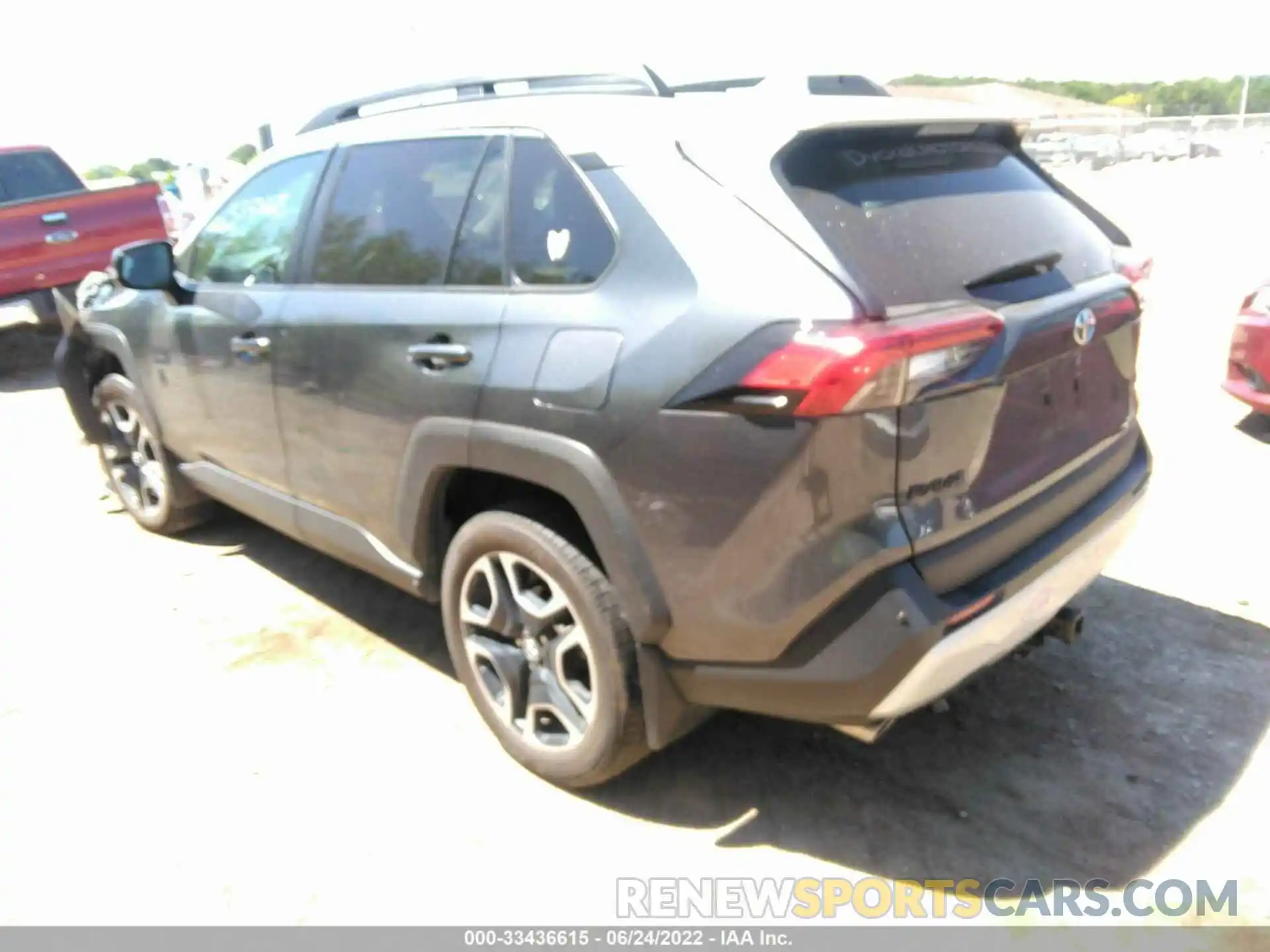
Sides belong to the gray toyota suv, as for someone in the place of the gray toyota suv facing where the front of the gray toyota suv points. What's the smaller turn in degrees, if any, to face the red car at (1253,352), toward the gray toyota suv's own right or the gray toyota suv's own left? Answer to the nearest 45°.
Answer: approximately 90° to the gray toyota suv's own right

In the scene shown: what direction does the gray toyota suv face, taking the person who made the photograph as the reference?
facing away from the viewer and to the left of the viewer

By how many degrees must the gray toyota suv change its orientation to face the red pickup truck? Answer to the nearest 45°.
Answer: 0° — it already faces it

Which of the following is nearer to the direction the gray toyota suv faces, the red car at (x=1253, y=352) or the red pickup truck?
the red pickup truck
